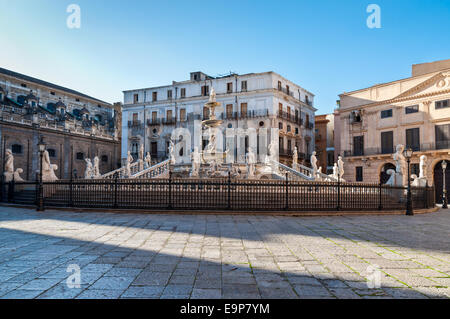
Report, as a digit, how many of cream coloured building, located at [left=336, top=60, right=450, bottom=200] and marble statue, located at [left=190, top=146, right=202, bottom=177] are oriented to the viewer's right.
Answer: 0

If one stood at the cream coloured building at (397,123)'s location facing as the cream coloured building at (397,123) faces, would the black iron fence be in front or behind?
in front

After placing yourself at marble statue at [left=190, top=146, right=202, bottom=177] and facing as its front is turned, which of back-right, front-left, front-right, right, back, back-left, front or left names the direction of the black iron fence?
front

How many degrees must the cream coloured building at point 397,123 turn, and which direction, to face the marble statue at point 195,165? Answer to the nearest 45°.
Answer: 0° — it already faces it

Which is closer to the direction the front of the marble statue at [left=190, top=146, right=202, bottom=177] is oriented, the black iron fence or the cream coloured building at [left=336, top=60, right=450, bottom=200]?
the black iron fence

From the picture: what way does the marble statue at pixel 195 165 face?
toward the camera

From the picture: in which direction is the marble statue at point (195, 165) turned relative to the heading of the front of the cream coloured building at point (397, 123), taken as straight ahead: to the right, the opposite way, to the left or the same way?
to the left

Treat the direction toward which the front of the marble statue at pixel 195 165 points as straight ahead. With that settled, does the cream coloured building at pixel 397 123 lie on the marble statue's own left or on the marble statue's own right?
on the marble statue's own left
